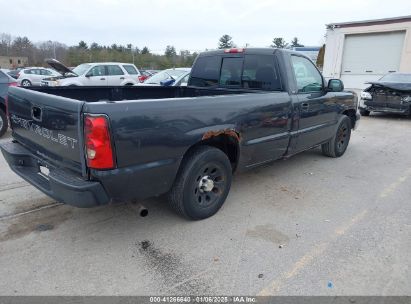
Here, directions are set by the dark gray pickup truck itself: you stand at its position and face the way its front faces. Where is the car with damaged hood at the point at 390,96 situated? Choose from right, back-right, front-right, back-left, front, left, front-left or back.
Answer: front

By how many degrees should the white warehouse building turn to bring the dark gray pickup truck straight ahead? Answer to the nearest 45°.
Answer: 0° — it already faces it

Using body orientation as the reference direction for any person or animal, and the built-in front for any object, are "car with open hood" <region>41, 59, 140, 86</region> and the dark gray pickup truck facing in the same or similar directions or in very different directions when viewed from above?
very different directions

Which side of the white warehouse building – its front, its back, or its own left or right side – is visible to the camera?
front

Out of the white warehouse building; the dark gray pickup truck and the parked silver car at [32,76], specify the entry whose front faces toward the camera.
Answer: the white warehouse building

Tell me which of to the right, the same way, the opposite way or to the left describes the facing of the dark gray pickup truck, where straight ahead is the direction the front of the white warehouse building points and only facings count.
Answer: the opposite way

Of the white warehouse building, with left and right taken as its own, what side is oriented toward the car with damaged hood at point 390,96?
front

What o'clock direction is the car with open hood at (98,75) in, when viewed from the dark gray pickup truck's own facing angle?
The car with open hood is roughly at 10 o'clock from the dark gray pickup truck.

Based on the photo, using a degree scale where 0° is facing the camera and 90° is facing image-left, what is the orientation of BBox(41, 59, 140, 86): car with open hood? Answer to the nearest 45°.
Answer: approximately 45°

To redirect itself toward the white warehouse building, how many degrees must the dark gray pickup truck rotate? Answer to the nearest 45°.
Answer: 0° — it already faces it

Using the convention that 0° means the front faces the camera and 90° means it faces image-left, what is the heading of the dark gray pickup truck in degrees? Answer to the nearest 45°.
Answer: approximately 225°
